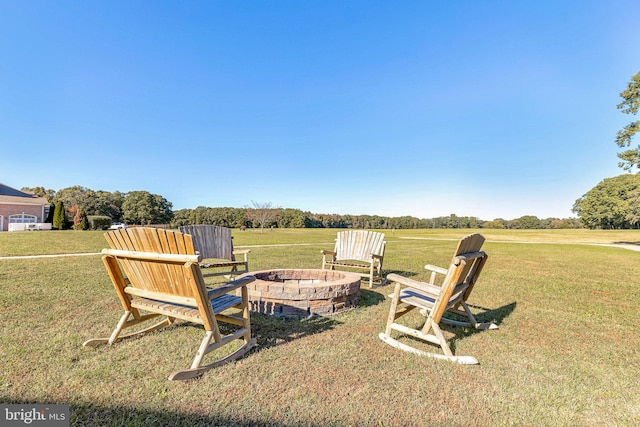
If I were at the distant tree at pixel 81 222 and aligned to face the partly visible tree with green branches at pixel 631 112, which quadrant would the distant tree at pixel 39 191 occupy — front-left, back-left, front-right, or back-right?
back-left

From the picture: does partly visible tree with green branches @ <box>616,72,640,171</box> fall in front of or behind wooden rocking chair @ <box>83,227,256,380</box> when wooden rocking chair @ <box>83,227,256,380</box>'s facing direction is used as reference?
in front

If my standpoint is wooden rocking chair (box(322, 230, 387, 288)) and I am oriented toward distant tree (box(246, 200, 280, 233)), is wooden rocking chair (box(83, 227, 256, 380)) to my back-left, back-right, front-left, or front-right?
back-left

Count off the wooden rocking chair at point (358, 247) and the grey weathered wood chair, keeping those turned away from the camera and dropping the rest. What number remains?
0

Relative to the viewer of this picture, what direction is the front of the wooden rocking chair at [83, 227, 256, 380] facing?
facing away from the viewer and to the right of the viewer

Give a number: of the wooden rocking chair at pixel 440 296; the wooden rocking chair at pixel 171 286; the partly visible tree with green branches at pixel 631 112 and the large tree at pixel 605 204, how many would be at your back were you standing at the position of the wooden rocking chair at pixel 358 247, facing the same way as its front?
2

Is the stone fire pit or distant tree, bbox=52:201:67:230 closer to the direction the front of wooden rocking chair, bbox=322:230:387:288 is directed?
the stone fire pit

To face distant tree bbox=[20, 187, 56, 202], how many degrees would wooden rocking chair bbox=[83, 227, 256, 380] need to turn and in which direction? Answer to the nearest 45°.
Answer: approximately 45° to its left

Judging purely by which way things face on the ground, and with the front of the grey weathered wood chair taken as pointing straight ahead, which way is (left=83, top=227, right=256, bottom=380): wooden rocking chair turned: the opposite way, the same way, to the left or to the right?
to the left

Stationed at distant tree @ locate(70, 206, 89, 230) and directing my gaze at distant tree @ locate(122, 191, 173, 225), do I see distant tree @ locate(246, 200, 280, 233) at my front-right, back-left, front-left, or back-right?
front-right

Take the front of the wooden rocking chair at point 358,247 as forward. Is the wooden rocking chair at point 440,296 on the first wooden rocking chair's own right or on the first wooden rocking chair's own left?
on the first wooden rocking chair's own left

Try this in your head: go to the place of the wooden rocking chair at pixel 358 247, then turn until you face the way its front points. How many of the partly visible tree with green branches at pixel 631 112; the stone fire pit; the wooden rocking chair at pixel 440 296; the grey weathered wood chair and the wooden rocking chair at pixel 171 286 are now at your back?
1

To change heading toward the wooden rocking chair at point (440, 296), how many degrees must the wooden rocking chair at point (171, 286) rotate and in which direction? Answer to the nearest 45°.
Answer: approximately 45° to its right

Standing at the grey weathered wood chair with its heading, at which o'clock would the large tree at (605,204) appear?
The large tree is roughly at 10 o'clock from the grey weathered wood chair.

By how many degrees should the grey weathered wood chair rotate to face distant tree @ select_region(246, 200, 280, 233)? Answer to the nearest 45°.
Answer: approximately 135° to its left

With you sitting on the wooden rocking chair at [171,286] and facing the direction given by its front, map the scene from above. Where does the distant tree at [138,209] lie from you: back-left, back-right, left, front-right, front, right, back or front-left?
front-left

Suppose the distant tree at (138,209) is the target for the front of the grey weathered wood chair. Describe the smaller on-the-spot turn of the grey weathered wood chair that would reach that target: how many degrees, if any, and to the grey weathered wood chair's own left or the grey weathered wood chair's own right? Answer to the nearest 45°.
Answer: approximately 135° to the grey weathered wood chair's own left

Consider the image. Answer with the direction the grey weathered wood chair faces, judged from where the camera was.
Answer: facing the viewer and to the right of the viewer

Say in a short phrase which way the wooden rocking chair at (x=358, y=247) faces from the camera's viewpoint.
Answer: facing the viewer and to the left of the viewer

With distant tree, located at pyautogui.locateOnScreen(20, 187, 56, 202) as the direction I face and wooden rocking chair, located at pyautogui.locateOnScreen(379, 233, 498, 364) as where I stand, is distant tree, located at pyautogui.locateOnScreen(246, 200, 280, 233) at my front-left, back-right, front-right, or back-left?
front-right

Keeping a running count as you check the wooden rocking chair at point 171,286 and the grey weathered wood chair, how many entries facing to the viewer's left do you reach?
0
